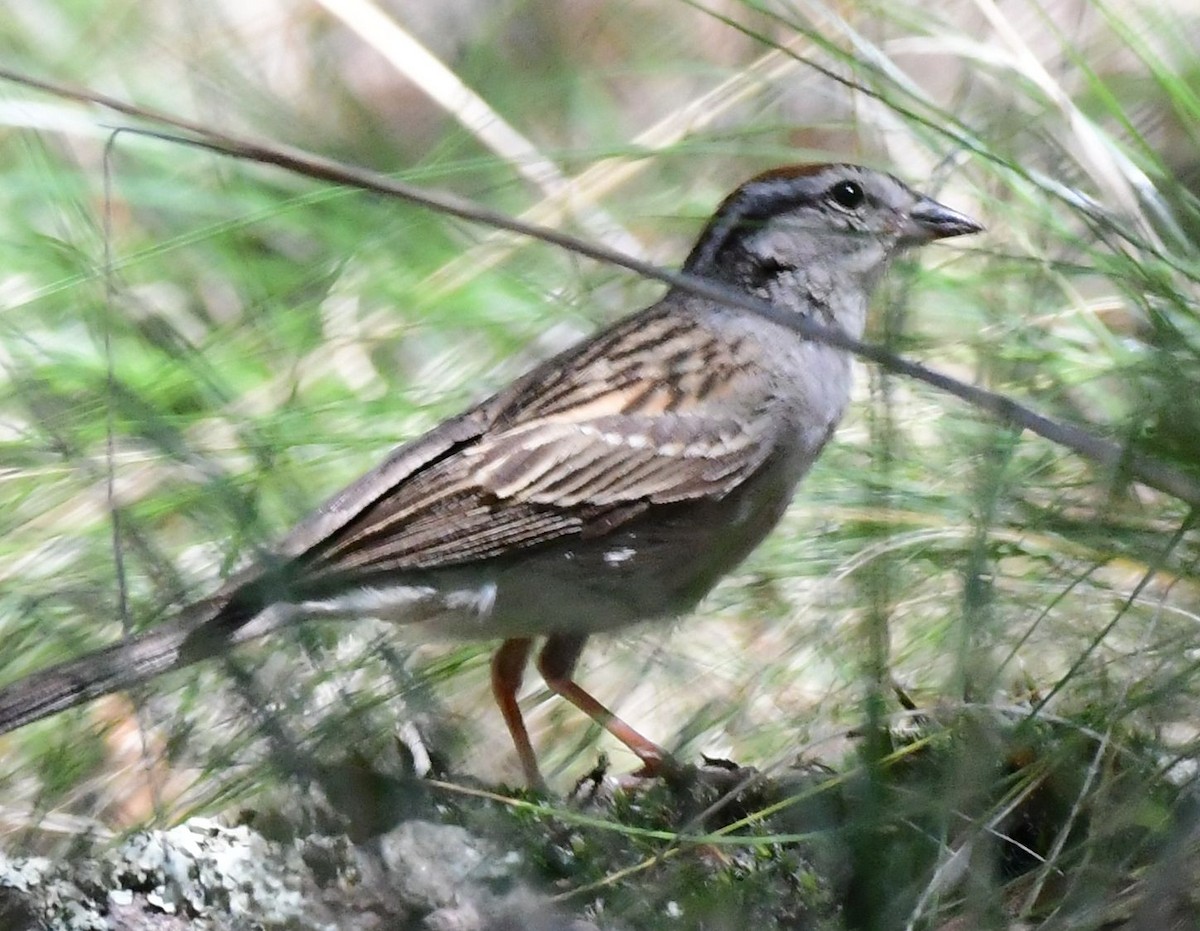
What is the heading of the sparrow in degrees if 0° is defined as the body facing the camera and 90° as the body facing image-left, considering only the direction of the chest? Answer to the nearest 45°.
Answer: approximately 270°
